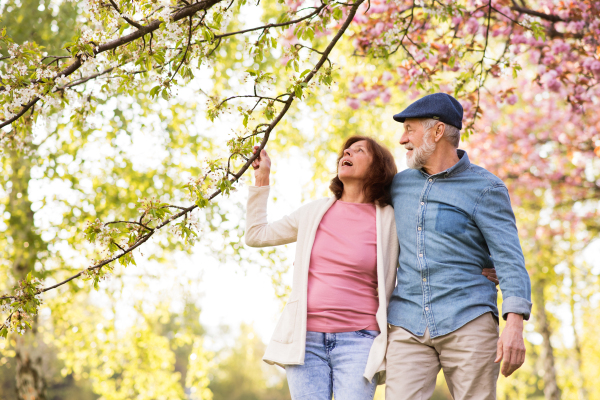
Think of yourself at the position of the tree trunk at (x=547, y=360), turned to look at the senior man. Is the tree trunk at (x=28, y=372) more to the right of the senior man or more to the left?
right

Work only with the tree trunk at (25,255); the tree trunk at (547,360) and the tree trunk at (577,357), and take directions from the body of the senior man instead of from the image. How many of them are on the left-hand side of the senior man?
0

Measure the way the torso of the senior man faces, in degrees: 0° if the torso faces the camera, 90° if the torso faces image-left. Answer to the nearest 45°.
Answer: approximately 45°

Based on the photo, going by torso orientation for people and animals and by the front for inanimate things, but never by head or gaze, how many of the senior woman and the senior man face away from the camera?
0

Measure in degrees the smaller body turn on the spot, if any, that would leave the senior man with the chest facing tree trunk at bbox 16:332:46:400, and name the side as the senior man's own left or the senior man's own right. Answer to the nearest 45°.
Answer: approximately 90° to the senior man's own right

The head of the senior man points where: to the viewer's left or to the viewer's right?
to the viewer's left

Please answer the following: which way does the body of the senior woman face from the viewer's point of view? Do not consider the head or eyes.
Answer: toward the camera

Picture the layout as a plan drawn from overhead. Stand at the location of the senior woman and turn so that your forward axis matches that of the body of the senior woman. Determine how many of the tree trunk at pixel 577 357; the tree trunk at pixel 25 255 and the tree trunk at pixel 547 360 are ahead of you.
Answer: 0

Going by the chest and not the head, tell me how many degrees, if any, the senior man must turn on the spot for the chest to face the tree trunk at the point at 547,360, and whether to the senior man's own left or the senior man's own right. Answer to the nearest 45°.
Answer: approximately 135° to the senior man's own right

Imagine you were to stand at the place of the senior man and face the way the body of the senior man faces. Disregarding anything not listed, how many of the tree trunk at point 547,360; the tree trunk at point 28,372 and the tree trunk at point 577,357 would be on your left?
0

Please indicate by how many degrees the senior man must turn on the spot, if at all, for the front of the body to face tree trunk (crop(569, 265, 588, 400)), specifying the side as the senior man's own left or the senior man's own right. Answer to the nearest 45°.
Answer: approximately 135° to the senior man's own right
